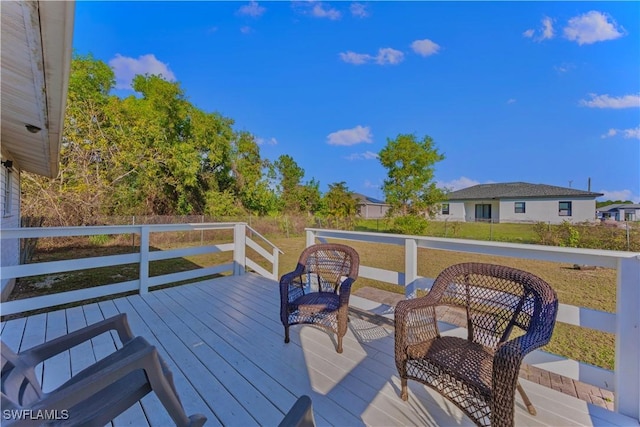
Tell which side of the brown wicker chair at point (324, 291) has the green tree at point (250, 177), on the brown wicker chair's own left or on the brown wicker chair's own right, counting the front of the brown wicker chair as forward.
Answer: on the brown wicker chair's own right

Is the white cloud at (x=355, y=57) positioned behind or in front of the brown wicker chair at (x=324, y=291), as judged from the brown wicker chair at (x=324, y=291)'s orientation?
behind

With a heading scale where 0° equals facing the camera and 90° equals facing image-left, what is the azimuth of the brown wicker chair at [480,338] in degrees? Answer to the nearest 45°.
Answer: approximately 45°

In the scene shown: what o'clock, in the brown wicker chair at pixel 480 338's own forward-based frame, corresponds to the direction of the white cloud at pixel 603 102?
The white cloud is roughly at 5 o'clock from the brown wicker chair.

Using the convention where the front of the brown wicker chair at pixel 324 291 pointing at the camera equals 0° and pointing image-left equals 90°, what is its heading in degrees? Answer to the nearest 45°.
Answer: approximately 45°
